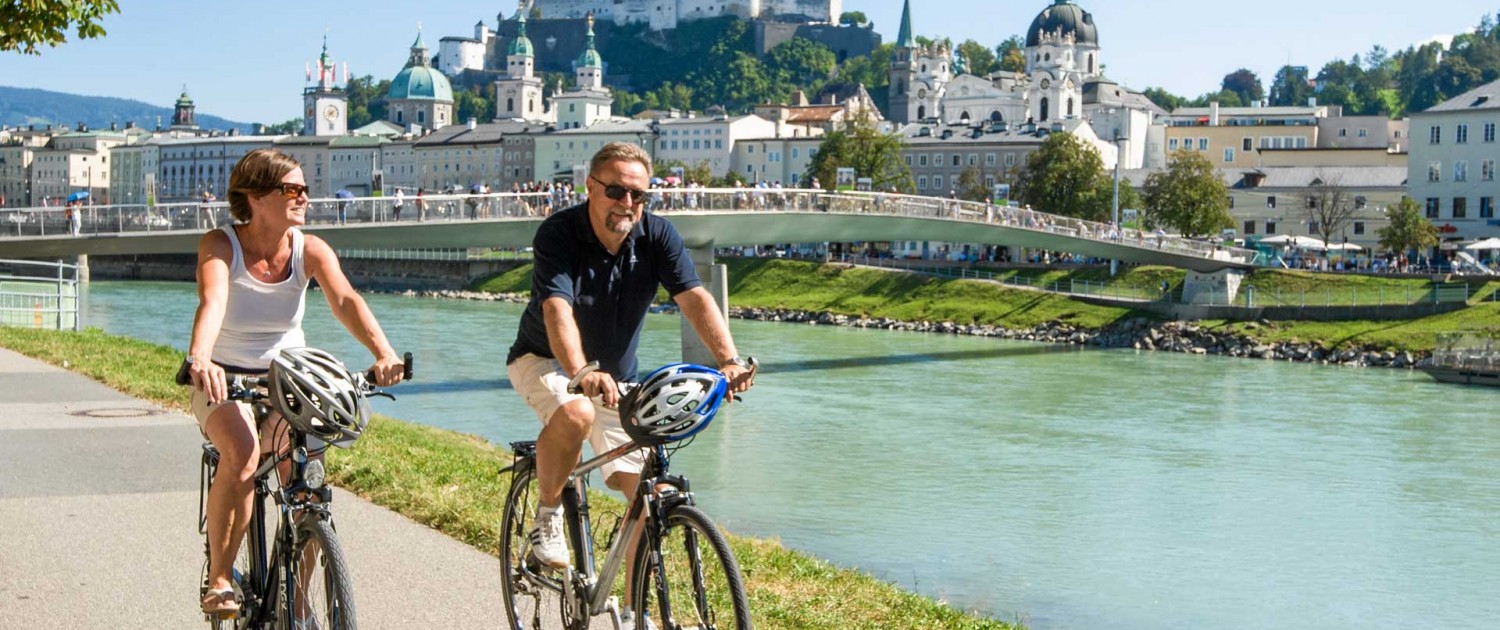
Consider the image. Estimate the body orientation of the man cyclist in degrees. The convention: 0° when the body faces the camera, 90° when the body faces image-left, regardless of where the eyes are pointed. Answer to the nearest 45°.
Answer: approximately 315°

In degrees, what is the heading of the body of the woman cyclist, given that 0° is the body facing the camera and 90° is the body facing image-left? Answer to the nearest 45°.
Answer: approximately 315°

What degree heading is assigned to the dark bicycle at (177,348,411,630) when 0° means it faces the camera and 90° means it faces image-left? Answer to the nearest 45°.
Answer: approximately 315°

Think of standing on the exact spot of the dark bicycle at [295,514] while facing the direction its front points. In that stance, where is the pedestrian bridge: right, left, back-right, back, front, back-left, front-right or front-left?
back-left

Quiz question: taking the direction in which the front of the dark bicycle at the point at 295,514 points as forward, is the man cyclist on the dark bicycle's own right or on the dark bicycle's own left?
on the dark bicycle's own left
